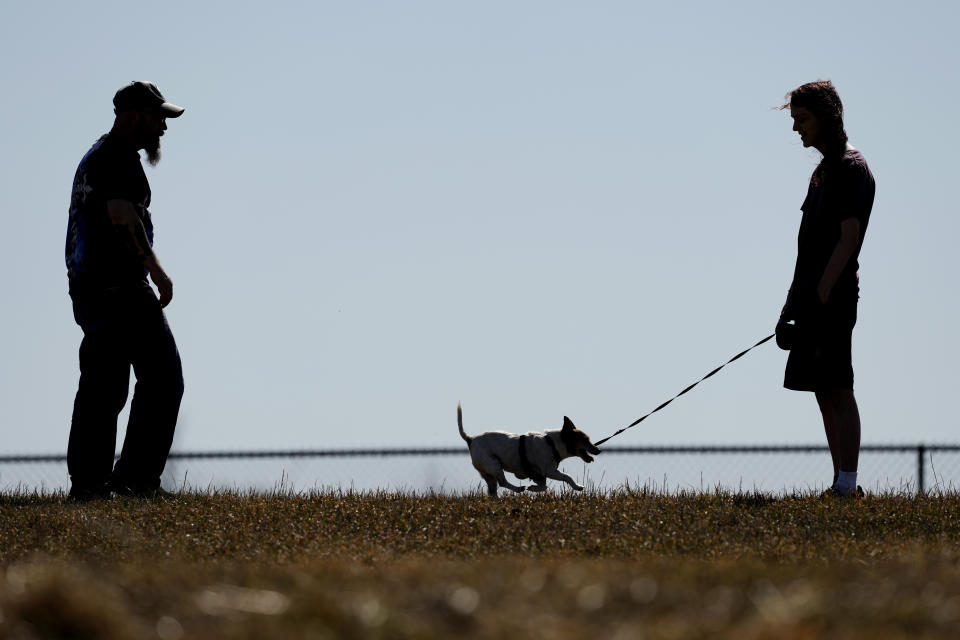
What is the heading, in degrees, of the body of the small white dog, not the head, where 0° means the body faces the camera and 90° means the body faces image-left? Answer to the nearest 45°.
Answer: approximately 270°
